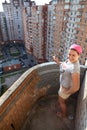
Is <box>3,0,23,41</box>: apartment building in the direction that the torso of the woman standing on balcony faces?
no

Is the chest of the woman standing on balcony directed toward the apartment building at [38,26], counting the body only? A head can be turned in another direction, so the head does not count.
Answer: no

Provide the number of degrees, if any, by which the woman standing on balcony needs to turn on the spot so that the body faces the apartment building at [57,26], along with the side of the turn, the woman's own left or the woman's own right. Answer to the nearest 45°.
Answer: approximately 135° to the woman's own right

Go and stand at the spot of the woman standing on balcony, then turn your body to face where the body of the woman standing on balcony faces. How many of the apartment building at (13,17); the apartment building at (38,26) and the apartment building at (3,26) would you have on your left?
0

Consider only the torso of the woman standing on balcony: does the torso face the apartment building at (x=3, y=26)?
no

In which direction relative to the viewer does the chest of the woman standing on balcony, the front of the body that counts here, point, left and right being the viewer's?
facing the viewer and to the left of the viewer
